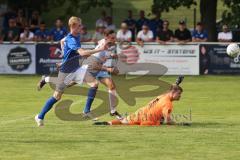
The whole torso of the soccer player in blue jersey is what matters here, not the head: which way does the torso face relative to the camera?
to the viewer's right

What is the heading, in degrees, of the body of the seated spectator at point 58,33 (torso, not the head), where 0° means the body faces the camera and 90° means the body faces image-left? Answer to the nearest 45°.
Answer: approximately 0°

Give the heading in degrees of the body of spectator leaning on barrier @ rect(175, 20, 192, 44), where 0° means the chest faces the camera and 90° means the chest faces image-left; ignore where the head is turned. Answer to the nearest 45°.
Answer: approximately 0°

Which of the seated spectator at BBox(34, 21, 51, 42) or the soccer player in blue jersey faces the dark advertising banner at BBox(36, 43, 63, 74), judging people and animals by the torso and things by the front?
the seated spectator

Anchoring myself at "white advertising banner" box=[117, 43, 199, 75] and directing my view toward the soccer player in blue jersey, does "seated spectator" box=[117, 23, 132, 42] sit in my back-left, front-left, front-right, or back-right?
back-right

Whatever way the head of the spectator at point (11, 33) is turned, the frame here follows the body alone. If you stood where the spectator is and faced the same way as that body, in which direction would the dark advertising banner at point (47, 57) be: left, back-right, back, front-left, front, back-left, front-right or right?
front-left

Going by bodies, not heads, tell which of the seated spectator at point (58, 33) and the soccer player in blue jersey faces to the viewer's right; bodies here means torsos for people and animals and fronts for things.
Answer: the soccer player in blue jersey

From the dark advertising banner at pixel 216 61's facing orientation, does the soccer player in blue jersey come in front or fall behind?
in front

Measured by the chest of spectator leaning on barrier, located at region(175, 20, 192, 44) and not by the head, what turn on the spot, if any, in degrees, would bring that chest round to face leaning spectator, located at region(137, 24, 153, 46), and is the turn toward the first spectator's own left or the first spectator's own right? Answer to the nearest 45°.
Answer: approximately 90° to the first spectator's own right
